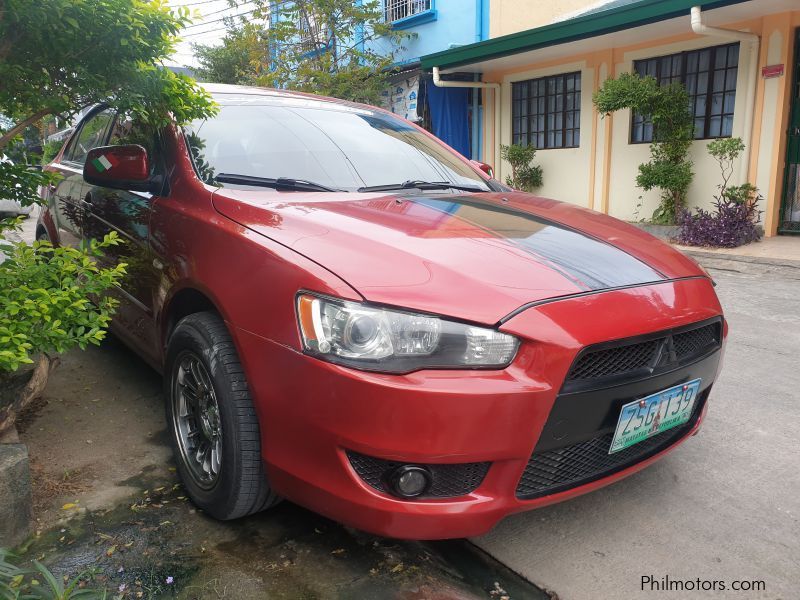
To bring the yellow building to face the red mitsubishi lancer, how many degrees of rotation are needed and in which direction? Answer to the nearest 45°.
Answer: approximately 45° to its left

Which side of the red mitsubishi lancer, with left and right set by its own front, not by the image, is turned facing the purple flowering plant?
left

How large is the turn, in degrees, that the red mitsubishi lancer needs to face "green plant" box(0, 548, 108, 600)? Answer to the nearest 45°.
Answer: approximately 45° to its right

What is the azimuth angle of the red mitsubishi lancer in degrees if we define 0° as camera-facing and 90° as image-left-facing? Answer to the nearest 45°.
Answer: approximately 315°

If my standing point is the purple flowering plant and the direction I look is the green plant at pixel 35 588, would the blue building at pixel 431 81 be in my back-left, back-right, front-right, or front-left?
back-right

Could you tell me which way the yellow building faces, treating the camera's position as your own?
facing the viewer and to the left of the viewer

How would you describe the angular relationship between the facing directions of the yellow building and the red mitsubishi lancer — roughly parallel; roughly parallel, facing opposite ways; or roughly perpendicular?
roughly perpendicular

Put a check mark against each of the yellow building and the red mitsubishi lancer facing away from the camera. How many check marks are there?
0

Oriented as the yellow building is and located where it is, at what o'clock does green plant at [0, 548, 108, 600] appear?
The green plant is roughly at 11 o'clock from the yellow building.

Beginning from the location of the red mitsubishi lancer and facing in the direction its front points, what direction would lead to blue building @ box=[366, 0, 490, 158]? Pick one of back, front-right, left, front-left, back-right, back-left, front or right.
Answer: back-left

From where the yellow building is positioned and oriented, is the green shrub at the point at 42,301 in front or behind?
in front

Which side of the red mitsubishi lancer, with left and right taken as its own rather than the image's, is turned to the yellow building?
left

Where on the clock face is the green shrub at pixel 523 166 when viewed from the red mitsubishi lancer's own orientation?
The green shrub is roughly at 8 o'clock from the red mitsubishi lancer.
